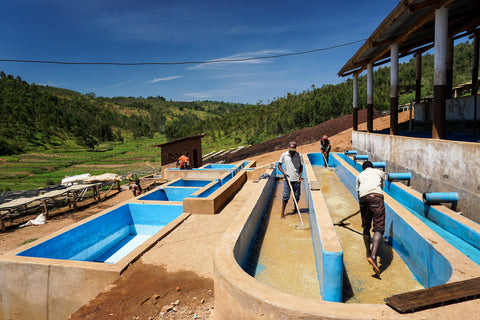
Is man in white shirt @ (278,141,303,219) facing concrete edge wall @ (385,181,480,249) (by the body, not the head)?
no

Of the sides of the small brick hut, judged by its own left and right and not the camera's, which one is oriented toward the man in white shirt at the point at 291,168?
front

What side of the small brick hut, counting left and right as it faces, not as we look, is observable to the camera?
front

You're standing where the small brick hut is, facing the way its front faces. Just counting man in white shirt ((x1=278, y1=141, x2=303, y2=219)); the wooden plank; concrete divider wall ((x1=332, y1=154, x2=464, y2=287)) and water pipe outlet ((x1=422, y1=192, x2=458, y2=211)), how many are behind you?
0

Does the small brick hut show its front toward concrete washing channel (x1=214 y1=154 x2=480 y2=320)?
yes

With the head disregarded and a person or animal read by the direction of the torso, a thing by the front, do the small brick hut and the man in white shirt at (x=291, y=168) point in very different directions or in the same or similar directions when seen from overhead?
same or similar directions

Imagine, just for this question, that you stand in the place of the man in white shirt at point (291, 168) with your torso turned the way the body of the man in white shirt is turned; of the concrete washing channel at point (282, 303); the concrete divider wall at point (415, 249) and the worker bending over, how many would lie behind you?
0

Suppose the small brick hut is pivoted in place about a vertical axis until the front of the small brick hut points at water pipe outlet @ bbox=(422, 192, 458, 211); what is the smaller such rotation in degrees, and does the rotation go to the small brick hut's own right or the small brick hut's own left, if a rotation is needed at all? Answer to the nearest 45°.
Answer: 0° — it already faces it

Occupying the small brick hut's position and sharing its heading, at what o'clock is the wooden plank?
The wooden plank is roughly at 12 o'clock from the small brick hut.

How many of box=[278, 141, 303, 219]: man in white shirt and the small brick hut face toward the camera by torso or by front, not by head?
2

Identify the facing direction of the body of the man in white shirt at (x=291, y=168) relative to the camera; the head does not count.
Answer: toward the camera

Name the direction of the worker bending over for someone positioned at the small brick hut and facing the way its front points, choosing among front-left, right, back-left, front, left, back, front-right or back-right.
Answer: front
